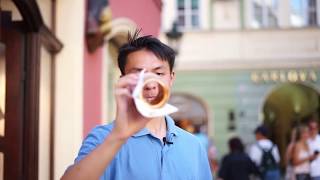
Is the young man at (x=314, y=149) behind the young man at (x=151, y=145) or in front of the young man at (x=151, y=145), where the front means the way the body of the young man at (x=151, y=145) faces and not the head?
behind

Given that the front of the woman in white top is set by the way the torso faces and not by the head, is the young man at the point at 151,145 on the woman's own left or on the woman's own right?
on the woman's own right

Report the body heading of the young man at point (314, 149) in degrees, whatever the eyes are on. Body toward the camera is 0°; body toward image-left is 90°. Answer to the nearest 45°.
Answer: approximately 45°
